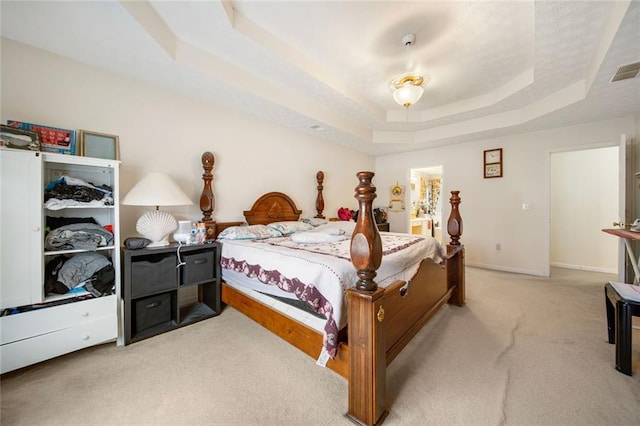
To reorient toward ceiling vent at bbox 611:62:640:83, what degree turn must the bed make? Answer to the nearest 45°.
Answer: approximately 45° to its left

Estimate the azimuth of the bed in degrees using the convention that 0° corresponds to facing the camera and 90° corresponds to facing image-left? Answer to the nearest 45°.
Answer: approximately 315°

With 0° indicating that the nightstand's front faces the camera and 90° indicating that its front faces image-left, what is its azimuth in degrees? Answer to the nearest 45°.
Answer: approximately 315°
